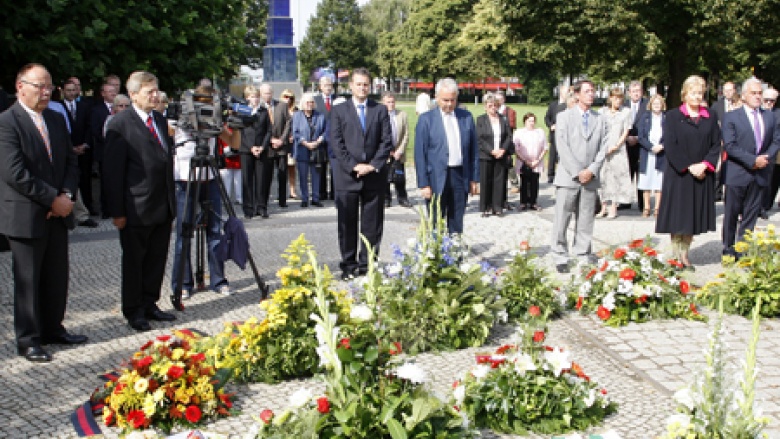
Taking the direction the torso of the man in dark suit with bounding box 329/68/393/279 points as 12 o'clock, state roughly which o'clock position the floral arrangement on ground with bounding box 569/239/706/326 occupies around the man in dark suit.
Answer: The floral arrangement on ground is roughly at 10 o'clock from the man in dark suit.

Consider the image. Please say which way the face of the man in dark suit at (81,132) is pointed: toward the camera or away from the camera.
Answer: toward the camera

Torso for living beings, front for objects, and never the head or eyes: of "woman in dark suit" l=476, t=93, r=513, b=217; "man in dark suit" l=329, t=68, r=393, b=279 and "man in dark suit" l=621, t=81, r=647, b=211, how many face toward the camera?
3

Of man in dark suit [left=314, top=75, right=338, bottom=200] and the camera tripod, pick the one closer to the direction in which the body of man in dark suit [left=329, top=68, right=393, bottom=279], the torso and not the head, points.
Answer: the camera tripod

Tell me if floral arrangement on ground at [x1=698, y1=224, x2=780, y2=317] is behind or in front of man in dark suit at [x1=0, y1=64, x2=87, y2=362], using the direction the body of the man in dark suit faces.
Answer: in front

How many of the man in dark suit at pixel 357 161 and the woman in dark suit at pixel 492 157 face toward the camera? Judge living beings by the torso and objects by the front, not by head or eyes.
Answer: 2

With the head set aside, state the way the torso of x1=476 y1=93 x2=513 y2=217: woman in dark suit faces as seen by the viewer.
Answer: toward the camera

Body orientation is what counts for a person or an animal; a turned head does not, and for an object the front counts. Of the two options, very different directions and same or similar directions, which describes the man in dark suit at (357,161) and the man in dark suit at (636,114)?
same or similar directions

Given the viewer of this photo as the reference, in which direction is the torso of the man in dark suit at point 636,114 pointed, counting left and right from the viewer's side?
facing the viewer

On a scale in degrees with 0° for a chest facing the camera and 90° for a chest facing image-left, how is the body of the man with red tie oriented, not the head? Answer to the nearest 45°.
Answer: approximately 315°

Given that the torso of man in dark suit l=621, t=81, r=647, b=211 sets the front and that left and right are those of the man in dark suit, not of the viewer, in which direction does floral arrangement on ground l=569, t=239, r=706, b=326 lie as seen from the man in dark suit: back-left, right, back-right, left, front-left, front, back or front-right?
front

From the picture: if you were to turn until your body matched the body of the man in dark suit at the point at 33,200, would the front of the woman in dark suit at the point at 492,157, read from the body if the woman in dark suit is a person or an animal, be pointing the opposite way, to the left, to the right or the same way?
to the right

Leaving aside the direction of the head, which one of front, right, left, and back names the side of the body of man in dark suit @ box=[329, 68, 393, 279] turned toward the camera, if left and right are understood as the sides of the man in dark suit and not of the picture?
front

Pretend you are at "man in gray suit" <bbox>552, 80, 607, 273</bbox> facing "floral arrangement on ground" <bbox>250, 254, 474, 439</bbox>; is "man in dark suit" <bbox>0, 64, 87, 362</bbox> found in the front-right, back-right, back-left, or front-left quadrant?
front-right

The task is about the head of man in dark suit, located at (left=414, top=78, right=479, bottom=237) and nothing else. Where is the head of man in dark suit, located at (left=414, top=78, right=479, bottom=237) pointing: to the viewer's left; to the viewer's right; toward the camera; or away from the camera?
toward the camera

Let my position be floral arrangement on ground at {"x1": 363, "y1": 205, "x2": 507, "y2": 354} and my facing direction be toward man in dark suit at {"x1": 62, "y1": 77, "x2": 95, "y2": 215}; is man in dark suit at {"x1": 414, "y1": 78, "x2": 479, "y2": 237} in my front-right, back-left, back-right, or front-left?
front-right
